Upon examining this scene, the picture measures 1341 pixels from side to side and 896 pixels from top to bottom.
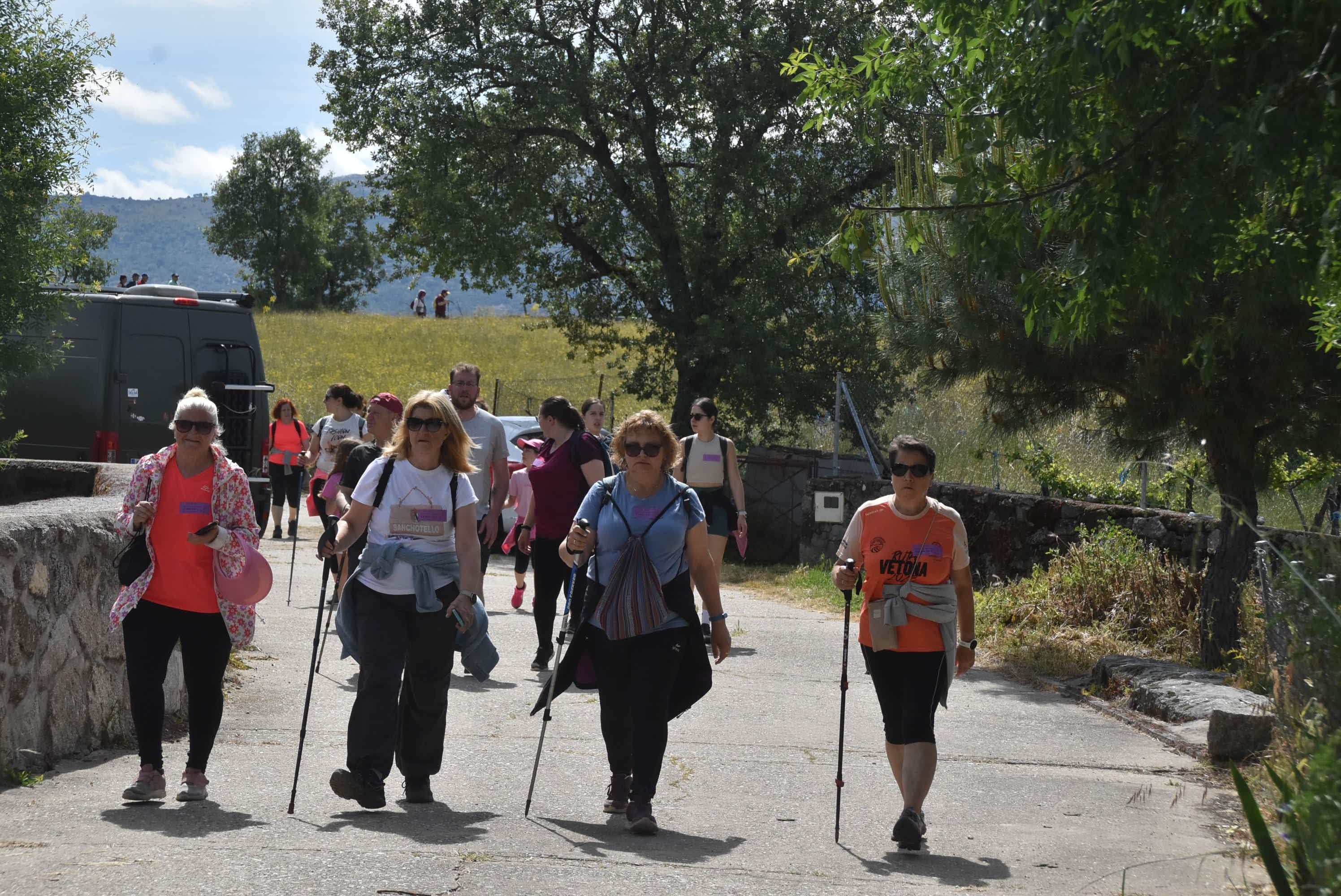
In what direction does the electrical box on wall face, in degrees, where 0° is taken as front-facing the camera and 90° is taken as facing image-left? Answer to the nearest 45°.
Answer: approximately 0°

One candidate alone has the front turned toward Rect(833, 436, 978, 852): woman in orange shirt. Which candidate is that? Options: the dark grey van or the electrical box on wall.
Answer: the electrical box on wall

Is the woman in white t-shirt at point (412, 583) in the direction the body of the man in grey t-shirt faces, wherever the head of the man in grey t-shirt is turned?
yes

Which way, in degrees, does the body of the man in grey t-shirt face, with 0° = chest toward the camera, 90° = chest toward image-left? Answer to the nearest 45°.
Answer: approximately 0°

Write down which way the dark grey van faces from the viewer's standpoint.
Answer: facing away from the viewer and to the left of the viewer

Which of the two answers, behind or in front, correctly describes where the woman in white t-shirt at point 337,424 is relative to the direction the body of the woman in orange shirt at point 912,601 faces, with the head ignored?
behind

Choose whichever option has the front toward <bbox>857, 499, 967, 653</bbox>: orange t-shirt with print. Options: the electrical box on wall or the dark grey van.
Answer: the electrical box on wall

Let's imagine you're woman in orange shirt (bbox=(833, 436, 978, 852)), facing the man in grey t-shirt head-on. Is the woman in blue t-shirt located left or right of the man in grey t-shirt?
left

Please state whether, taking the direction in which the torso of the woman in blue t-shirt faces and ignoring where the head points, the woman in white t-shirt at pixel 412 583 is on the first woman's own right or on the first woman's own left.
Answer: on the first woman's own right

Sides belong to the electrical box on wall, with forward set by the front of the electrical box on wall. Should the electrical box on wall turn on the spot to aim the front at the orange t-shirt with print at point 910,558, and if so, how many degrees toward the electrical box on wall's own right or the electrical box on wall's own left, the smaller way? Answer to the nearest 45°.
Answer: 0° — it already faces it

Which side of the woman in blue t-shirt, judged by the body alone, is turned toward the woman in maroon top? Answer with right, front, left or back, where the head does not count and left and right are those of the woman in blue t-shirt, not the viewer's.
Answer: back

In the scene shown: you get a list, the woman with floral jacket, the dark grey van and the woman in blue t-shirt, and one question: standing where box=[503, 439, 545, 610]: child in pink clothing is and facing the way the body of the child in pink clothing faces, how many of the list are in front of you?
2

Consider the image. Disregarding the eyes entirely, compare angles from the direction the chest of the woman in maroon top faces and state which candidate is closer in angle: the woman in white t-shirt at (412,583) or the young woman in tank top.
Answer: the woman in white t-shirt
